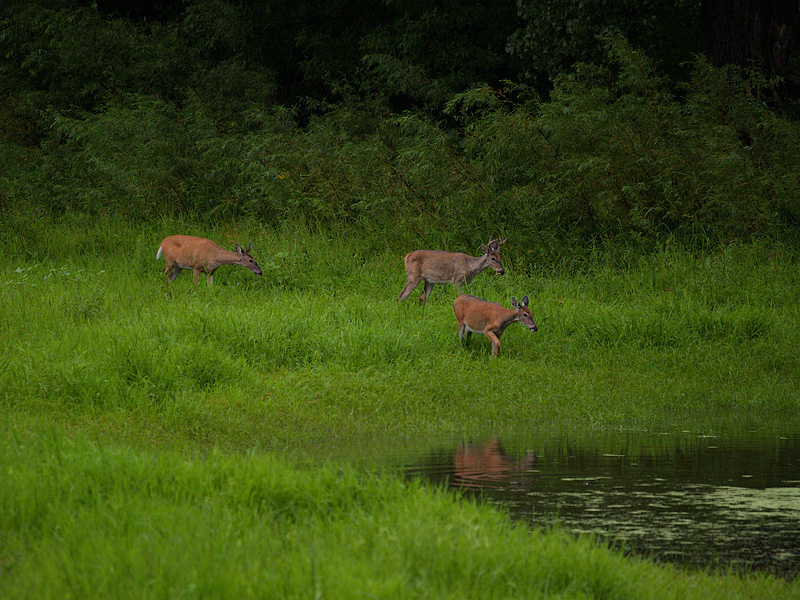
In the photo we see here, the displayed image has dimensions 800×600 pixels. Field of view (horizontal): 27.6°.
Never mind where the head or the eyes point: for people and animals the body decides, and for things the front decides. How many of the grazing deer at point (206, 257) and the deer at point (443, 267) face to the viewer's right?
2

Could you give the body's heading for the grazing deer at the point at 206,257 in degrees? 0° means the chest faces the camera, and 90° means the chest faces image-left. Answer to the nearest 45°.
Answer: approximately 270°

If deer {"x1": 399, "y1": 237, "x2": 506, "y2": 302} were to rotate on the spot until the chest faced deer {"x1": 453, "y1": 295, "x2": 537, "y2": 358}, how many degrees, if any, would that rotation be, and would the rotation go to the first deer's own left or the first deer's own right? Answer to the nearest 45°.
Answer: approximately 90° to the first deer's own right

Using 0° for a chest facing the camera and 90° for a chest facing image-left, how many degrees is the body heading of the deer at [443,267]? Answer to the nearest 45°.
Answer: approximately 270°

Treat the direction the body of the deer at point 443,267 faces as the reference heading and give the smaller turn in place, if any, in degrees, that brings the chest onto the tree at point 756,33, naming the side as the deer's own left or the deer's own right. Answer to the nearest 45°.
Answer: approximately 45° to the deer's own left
